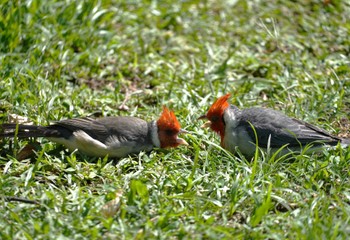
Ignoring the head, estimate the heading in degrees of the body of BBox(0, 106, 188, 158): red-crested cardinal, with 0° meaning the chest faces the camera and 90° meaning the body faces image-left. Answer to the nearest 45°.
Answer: approximately 270°

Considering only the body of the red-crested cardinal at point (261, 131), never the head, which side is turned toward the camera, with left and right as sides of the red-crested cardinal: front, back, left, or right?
left
